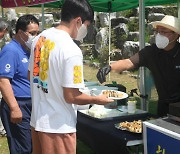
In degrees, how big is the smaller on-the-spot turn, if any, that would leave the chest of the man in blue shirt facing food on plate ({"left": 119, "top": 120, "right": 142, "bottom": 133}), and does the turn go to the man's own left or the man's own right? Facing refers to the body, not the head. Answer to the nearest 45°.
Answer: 0° — they already face it

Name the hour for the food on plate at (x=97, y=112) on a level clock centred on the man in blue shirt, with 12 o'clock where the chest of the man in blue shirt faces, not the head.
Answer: The food on plate is roughly at 11 o'clock from the man in blue shirt.

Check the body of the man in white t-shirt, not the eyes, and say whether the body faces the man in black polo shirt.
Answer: yes

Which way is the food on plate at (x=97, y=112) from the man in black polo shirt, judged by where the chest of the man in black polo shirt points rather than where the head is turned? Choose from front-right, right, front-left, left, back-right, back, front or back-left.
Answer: front-right

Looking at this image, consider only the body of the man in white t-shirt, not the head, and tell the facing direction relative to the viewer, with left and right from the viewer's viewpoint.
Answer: facing away from the viewer and to the right of the viewer

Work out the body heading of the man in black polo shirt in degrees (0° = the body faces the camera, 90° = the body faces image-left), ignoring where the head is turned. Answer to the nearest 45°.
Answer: approximately 45°

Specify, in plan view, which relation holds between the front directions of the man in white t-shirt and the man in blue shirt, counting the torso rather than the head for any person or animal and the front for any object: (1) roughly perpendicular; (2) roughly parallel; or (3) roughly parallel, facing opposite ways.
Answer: roughly perpendicular

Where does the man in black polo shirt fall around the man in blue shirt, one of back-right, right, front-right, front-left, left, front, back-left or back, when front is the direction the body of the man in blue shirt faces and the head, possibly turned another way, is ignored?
front-left
